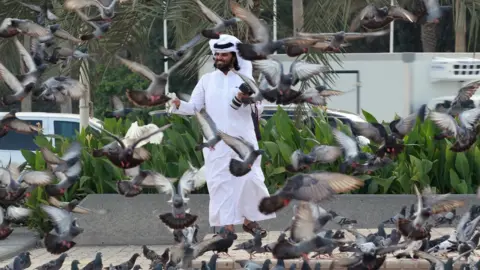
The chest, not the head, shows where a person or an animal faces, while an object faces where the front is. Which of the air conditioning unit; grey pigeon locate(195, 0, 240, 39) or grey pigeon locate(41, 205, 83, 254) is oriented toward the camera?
the air conditioning unit

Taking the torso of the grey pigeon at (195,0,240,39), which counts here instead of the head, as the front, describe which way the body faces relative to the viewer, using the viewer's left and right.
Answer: facing to the right of the viewer

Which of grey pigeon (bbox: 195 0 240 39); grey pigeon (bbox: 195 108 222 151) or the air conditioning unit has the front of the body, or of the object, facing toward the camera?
the air conditioning unit

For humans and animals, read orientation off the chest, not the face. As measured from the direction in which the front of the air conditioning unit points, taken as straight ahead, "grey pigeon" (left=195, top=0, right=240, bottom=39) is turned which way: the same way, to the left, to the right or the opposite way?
to the left

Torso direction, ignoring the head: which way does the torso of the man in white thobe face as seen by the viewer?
toward the camera
